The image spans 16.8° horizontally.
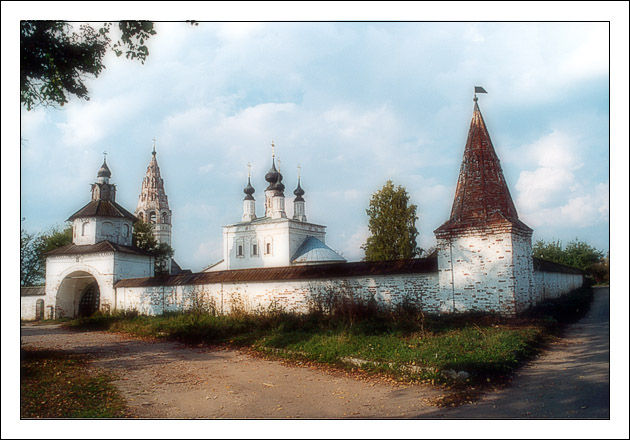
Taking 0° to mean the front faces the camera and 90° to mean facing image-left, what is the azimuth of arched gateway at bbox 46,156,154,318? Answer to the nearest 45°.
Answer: approximately 45°

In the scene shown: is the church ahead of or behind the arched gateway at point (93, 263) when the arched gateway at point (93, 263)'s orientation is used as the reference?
behind

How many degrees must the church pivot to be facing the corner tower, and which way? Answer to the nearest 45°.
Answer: approximately 135° to its left

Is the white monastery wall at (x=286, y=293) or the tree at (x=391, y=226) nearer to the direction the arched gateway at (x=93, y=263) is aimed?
the white monastery wall
